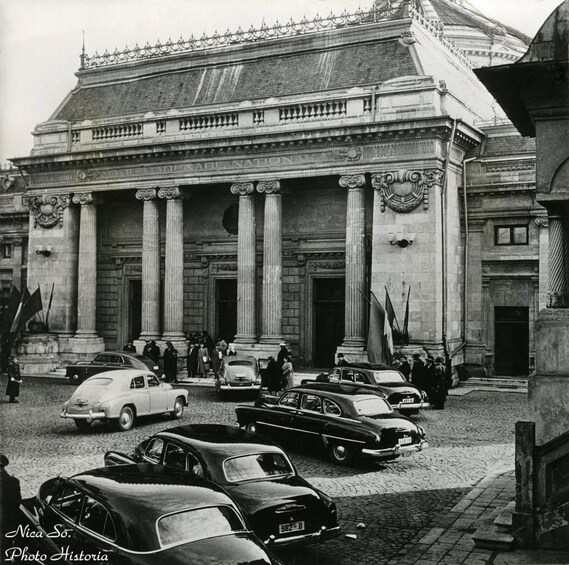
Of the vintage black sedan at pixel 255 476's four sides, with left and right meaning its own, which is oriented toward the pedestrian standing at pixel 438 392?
right

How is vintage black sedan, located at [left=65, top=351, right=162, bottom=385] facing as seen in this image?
to the viewer's left

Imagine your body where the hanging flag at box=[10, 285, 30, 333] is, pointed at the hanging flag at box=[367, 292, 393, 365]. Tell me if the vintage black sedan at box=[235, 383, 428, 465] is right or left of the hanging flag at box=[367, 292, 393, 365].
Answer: right

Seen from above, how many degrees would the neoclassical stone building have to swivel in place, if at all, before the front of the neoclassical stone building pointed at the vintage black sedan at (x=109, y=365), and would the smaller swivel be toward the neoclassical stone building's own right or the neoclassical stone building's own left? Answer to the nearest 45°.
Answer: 0° — it already faces it

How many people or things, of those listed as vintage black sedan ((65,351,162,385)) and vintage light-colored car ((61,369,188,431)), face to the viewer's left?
1

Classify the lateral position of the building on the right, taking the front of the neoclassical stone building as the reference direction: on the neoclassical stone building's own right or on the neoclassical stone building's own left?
on the neoclassical stone building's own left

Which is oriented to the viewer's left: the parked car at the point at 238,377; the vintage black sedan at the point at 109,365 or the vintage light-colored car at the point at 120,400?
the vintage black sedan

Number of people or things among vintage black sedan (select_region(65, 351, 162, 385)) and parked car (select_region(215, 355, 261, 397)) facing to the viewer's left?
1

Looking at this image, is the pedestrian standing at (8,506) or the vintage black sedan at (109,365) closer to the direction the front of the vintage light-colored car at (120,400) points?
the vintage black sedan

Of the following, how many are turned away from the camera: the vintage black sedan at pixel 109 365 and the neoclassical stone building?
0
